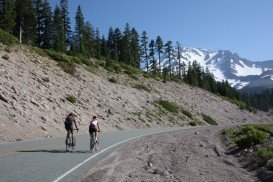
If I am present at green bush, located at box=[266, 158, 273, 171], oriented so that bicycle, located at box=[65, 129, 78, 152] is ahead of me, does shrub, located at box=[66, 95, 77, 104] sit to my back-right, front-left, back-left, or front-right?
front-right

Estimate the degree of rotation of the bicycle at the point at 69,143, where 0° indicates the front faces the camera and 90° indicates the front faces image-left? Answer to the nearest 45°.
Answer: approximately 225°

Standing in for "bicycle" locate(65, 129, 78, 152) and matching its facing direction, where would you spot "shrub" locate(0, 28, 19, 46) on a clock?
The shrub is roughly at 10 o'clock from the bicycle.

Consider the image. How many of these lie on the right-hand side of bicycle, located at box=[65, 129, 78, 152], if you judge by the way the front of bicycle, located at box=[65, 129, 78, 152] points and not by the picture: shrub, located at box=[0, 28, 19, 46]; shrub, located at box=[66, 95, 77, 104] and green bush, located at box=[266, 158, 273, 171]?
1

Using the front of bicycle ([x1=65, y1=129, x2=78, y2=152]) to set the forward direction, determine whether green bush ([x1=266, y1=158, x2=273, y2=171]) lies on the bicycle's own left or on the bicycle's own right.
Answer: on the bicycle's own right

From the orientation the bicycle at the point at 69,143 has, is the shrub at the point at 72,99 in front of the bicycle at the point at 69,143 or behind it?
in front
